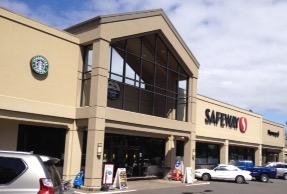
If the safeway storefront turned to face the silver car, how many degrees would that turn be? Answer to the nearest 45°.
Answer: approximately 45° to its right

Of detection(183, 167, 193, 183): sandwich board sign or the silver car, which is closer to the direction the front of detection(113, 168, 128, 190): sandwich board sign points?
the silver car

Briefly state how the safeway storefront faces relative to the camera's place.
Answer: facing the viewer and to the right of the viewer

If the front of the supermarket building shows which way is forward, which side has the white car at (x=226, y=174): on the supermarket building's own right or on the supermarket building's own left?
on the supermarket building's own left

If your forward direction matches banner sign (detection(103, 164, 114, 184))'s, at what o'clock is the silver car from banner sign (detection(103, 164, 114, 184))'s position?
The silver car is roughly at 12 o'clock from the banner sign.

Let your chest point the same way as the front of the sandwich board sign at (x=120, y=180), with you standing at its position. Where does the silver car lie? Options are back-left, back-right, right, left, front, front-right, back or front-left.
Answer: front-right

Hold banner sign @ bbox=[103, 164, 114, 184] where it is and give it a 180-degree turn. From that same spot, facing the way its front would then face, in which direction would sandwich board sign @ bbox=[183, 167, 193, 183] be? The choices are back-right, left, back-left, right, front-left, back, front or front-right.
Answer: front-right

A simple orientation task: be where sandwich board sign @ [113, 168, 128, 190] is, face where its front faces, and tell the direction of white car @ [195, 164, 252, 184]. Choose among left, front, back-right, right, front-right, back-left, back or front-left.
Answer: left

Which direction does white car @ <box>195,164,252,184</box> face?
to the viewer's left

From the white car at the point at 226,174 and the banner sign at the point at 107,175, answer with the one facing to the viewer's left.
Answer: the white car

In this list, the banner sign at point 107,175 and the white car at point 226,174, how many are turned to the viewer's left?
1

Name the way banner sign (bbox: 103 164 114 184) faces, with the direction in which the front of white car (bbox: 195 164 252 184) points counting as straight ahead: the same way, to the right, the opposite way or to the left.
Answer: to the left
